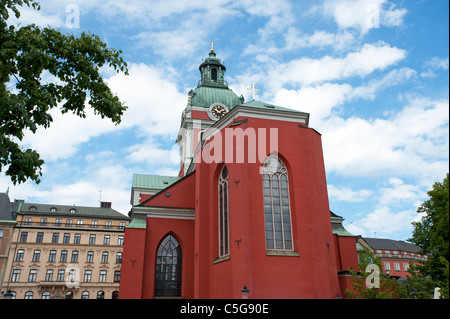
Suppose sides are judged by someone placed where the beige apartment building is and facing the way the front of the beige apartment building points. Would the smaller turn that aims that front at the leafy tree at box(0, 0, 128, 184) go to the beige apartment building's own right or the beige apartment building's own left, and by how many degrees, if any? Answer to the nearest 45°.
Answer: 0° — it already faces it

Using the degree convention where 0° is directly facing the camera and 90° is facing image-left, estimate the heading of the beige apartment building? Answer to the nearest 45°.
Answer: approximately 0°

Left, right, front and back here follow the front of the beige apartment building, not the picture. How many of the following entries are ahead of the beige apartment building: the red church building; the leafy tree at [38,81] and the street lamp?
3

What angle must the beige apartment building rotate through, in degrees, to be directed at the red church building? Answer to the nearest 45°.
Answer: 0° — it already faces it
